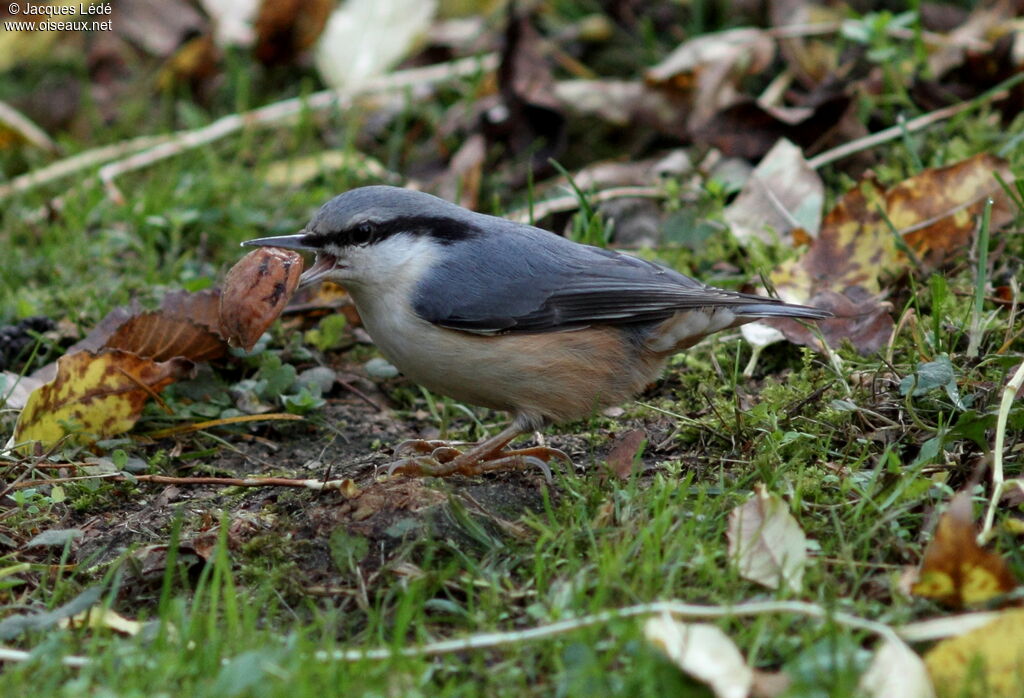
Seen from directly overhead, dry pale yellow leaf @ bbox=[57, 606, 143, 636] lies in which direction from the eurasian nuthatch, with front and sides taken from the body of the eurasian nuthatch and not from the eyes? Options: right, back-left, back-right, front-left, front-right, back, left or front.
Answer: front-left

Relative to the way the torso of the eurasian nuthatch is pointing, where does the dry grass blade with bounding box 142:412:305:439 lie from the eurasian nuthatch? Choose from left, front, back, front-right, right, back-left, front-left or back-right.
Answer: front

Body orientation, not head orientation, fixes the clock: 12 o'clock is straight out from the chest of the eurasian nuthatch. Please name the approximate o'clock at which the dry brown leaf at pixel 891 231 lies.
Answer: The dry brown leaf is roughly at 5 o'clock from the eurasian nuthatch.

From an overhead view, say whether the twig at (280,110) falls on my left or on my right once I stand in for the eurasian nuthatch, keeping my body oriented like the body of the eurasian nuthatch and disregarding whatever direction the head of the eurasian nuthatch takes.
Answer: on my right

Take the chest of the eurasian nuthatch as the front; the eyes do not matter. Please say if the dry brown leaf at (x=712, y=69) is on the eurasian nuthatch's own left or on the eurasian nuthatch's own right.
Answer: on the eurasian nuthatch's own right

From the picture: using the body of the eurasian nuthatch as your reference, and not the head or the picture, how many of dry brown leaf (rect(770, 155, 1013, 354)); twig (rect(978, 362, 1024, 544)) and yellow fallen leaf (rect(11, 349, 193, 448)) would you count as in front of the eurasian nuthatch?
1

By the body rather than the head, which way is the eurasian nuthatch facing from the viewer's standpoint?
to the viewer's left

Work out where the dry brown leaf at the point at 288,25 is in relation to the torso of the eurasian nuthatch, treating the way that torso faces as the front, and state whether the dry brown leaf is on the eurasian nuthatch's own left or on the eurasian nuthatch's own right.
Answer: on the eurasian nuthatch's own right

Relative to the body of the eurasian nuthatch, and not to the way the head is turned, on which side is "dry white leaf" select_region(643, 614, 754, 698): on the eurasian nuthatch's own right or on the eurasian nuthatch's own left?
on the eurasian nuthatch's own left

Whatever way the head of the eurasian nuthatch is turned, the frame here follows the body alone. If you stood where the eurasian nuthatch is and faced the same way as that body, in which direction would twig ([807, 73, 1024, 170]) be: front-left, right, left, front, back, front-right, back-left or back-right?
back-right

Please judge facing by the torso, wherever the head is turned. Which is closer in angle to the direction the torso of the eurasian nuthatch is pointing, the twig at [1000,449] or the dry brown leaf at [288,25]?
the dry brown leaf

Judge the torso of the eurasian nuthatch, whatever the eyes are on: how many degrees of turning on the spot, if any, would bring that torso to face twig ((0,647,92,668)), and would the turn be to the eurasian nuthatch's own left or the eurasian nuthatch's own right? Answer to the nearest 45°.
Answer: approximately 45° to the eurasian nuthatch's own left

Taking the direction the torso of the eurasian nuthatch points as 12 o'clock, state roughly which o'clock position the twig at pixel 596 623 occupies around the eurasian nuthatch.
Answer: The twig is roughly at 9 o'clock from the eurasian nuthatch.

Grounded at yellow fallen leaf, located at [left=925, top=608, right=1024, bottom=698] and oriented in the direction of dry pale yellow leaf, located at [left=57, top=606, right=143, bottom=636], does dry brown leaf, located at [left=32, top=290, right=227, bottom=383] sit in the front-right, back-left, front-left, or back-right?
front-right
